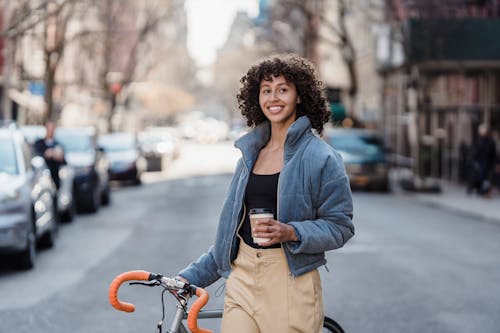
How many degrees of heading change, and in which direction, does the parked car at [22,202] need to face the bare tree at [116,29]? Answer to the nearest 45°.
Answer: approximately 135° to its right

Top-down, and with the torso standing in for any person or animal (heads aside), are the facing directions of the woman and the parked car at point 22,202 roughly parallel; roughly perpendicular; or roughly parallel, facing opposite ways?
roughly parallel

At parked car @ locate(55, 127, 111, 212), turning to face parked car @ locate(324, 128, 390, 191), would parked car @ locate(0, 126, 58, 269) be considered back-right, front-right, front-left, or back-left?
back-right

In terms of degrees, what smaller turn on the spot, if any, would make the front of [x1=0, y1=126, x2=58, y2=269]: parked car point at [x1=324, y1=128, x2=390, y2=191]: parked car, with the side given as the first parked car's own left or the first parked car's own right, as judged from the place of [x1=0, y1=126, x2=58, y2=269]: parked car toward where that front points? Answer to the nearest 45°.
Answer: approximately 180°

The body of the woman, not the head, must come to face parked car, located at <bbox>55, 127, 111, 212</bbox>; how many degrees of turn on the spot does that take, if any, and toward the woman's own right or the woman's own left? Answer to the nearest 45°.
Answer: approximately 135° to the woman's own right

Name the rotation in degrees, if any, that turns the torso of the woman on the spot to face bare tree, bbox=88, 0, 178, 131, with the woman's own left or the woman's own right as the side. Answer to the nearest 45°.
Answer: approximately 135° to the woman's own right

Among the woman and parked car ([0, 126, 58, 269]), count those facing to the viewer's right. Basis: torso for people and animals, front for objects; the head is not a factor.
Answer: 0

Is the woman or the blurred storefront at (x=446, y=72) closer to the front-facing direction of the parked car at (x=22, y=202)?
the woman

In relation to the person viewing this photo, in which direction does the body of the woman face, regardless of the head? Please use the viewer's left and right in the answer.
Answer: facing the viewer and to the left of the viewer

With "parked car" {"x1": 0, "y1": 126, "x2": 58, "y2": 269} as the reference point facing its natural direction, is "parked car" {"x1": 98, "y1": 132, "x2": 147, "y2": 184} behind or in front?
behind
